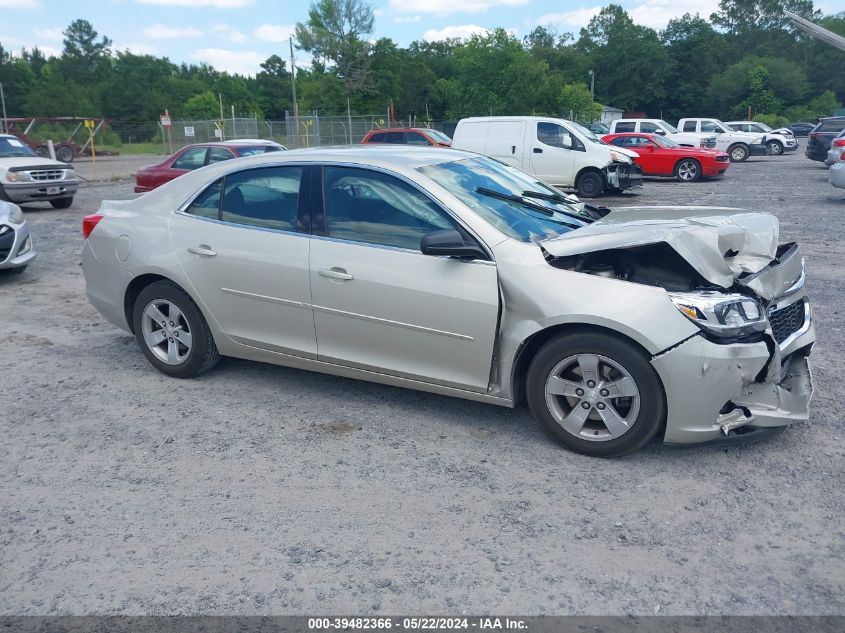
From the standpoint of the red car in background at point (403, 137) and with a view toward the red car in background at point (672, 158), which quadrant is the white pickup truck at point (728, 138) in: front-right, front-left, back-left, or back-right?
front-left

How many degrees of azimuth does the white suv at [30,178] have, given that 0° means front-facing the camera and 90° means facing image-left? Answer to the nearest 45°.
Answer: approximately 315°

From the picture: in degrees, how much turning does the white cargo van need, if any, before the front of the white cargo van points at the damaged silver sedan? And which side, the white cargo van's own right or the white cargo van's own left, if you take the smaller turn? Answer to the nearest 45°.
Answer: approximately 45° to the white cargo van's own right

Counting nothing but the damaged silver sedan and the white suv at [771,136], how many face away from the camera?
0

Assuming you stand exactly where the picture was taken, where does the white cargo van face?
facing the viewer and to the right of the viewer

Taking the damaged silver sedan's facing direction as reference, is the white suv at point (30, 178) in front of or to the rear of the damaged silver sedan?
to the rear

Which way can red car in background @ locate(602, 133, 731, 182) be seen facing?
to the viewer's right

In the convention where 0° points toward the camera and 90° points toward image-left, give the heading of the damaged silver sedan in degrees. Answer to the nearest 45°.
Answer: approximately 315°

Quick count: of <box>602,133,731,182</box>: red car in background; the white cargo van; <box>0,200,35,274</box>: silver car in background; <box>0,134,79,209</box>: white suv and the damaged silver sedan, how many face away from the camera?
0

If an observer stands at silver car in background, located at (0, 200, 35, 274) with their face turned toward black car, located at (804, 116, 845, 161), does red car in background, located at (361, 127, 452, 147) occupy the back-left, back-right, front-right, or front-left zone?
front-left

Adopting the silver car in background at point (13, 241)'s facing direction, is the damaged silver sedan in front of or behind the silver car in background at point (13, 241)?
in front

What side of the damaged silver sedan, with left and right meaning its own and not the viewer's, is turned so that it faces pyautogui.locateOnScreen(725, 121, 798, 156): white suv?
left

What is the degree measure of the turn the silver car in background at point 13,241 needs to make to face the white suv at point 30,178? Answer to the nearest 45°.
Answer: approximately 135° to its left

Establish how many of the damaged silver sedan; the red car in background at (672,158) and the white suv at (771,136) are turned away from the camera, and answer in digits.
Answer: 0
